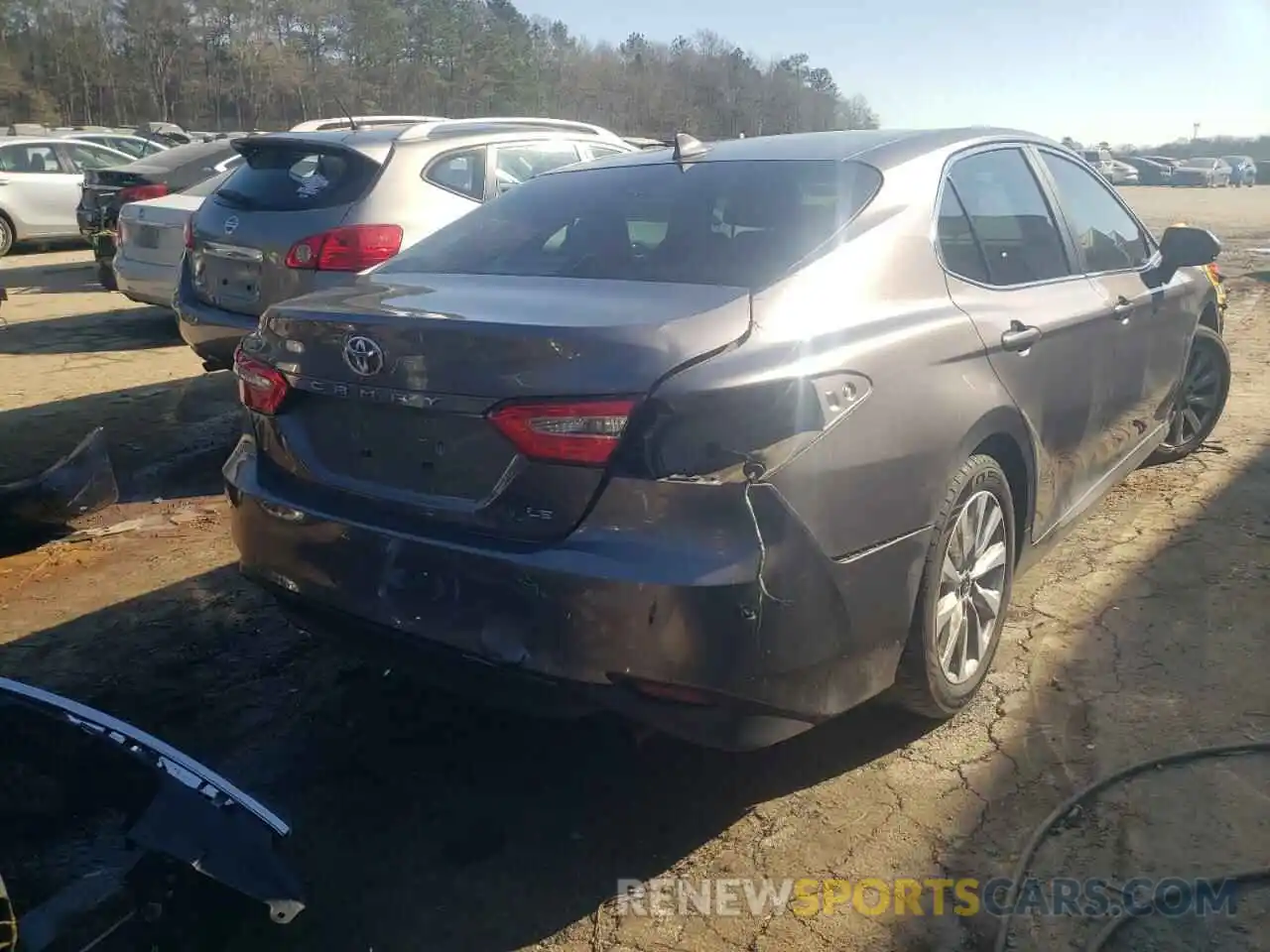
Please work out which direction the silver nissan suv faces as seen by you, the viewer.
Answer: facing away from the viewer and to the right of the viewer

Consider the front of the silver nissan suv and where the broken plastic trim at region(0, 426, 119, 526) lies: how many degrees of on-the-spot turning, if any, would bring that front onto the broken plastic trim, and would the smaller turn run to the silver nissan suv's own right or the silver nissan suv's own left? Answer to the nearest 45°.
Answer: approximately 180°

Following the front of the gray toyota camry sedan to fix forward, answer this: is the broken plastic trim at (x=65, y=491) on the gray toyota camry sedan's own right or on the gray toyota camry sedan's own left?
on the gray toyota camry sedan's own left

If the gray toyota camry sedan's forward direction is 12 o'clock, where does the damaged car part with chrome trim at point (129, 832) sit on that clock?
The damaged car part with chrome trim is roughly at 6 o'clock from the gray toyota camry sedan.

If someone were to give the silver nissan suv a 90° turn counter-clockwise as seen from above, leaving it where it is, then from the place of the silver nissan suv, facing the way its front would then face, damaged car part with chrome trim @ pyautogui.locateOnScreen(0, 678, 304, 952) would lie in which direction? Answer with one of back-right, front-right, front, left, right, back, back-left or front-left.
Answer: back-left

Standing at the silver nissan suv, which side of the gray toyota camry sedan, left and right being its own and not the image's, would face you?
left

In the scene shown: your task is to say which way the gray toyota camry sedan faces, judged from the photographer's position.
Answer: facing away from the viewer and to the right of the viewer

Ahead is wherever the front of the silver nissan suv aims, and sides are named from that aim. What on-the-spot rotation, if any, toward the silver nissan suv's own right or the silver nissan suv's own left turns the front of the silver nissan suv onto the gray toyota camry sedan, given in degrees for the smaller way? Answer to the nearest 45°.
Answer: approximately 135° to the silver nissan suv's own right
